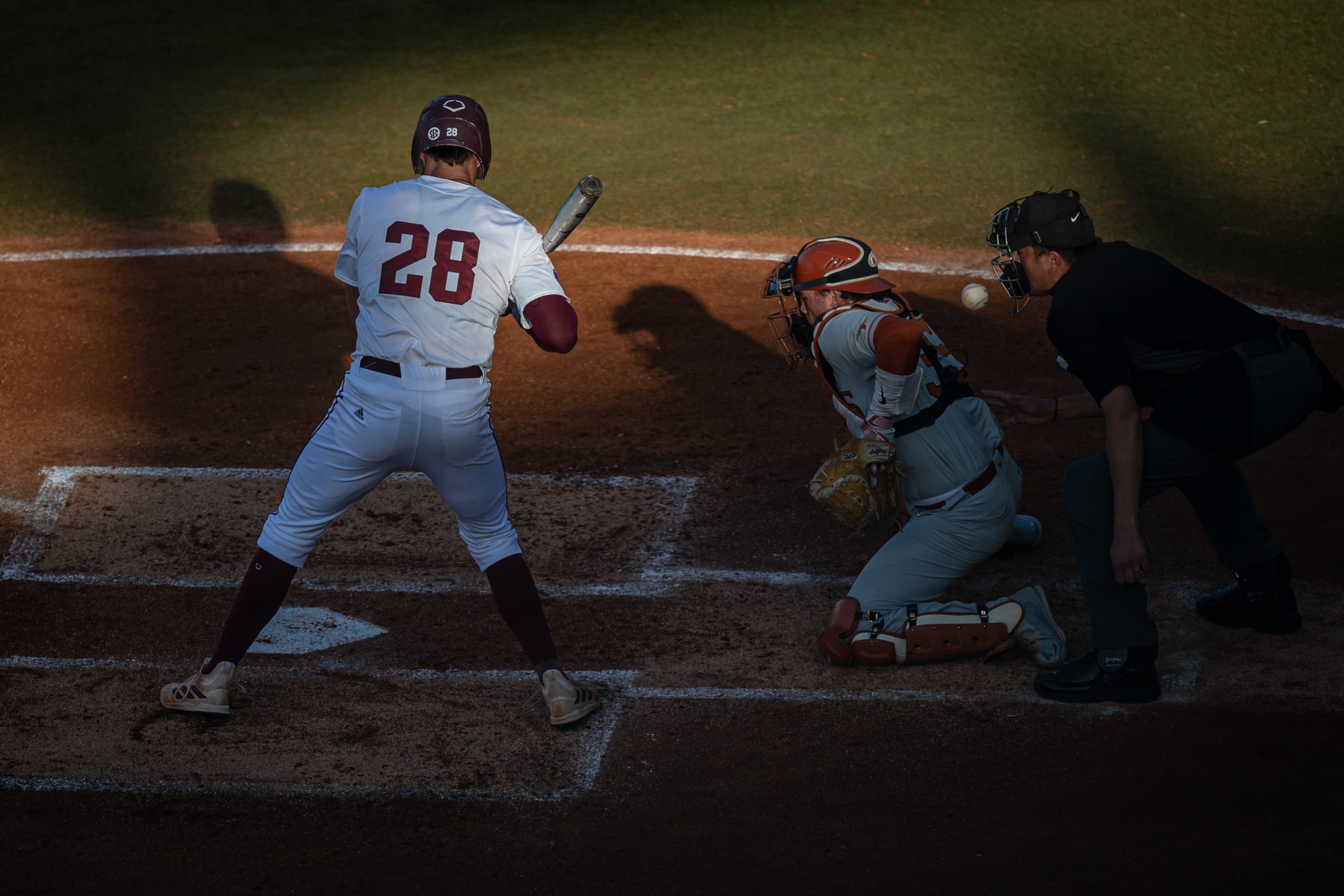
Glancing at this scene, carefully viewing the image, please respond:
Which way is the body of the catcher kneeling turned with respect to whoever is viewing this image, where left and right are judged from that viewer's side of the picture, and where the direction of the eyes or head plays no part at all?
facing to the left of the viewer

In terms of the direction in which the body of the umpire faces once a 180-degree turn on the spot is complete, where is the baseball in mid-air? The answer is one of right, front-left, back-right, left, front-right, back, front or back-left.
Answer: back-left

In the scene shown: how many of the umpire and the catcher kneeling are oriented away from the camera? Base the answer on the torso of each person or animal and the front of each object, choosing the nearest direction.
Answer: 0

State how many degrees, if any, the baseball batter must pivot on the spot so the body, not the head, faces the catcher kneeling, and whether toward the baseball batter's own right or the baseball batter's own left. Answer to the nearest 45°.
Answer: approximately 90° to the baseball batter's own right

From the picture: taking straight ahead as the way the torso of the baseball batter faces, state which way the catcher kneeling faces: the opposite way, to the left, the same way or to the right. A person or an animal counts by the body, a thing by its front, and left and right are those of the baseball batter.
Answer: to the left

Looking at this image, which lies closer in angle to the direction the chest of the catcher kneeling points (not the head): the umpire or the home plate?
the home plate

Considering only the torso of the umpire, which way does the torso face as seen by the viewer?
to the viewer's left

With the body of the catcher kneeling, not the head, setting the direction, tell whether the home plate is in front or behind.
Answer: in front

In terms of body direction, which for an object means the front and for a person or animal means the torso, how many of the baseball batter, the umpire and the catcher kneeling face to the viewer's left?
2

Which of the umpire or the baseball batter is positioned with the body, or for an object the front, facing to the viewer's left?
the umpire

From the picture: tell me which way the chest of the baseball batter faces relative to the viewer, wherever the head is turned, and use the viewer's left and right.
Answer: facing away from the viewer
